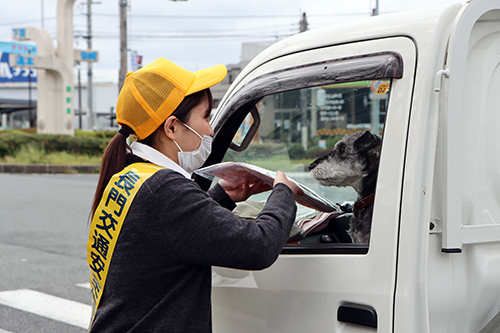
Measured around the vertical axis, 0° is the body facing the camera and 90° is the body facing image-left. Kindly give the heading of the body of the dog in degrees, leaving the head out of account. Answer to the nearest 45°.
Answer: approximately 90°

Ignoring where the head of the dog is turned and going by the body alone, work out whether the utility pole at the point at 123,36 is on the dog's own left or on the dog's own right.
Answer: on the dog's own right

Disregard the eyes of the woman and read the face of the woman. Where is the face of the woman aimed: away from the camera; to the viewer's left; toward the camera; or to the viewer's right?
to the viewer's right

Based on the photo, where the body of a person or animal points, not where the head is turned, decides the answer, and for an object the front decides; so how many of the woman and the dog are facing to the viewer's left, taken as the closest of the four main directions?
1

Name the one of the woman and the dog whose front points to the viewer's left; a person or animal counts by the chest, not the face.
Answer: the dog

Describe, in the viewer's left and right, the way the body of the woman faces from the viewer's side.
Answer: facing away from the viewer and to the right of the viewer

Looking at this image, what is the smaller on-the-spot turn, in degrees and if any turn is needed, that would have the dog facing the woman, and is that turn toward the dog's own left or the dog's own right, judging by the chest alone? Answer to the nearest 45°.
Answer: approximately 45° to the dog's own left

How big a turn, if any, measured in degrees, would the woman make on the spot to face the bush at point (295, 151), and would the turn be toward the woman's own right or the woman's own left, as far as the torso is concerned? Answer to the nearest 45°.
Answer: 0° — they already face it
